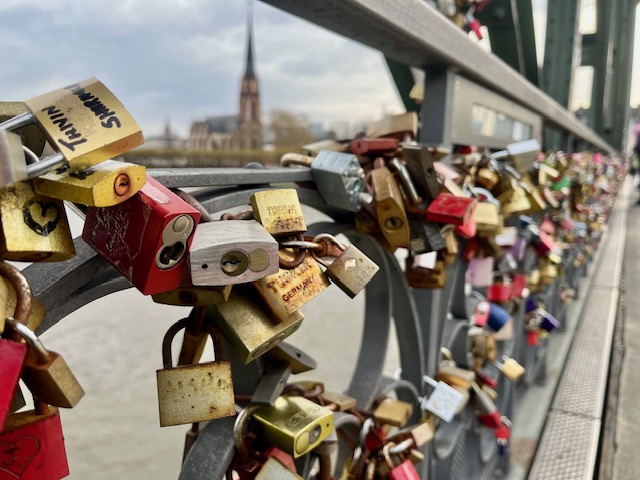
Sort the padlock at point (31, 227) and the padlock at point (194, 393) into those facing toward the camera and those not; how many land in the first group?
2

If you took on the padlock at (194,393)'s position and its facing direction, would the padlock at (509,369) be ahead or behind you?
behind

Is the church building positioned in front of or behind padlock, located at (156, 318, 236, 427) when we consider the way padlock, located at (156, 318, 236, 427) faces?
behind

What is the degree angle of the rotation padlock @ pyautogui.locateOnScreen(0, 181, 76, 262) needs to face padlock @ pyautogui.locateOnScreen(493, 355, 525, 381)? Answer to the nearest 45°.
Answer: approximately 135° to its left

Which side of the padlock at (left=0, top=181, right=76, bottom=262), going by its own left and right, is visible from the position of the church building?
back
